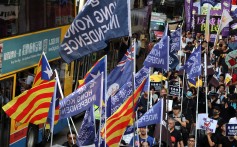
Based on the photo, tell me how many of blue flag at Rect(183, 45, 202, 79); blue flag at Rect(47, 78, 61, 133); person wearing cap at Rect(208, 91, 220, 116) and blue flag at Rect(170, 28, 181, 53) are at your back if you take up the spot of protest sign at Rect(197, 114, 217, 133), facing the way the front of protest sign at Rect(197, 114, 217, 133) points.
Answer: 3

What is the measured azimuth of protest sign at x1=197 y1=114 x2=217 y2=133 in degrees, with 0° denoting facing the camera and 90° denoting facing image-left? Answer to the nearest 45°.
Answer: approximately 0°

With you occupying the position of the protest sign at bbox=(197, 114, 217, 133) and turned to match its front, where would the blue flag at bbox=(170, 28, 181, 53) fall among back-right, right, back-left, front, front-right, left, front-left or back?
back

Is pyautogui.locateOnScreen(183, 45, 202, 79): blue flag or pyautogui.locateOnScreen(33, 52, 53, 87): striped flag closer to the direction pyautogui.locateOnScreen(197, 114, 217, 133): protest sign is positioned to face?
the striped flag

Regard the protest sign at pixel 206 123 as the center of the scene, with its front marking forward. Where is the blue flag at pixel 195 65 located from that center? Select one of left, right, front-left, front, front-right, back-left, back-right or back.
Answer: back

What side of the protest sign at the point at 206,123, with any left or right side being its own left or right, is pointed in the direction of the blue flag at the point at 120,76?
right

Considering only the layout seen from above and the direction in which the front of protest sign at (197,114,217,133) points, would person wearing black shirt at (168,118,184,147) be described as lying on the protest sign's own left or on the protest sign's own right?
on the protest sign's own right

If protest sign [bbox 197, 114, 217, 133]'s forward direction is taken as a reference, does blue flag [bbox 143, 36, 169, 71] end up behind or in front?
behind

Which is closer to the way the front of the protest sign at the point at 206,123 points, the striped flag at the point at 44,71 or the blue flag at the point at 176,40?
the striped flag

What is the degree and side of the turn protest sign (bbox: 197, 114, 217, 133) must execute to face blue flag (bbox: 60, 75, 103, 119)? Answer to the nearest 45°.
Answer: approximately 45° to its right

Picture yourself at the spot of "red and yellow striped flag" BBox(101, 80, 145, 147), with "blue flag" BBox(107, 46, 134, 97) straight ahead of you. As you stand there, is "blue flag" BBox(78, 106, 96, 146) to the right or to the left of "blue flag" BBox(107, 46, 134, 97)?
left

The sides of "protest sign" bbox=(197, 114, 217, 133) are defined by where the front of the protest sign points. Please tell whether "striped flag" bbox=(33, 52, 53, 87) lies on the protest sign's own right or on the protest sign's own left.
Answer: on the protest sign's own right
